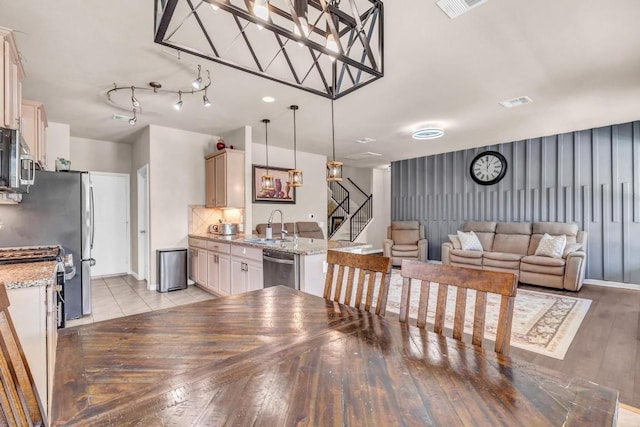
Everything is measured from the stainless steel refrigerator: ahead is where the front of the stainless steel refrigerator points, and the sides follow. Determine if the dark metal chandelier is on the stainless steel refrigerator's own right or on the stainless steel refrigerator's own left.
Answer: on the stainless steel refrigerator's own right

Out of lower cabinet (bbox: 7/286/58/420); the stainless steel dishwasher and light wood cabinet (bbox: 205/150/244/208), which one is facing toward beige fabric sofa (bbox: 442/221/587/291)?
the lower cabinet

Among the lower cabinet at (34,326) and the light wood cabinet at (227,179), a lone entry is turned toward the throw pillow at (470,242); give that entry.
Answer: the lower cabinet

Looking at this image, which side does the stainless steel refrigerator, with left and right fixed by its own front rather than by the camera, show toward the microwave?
right

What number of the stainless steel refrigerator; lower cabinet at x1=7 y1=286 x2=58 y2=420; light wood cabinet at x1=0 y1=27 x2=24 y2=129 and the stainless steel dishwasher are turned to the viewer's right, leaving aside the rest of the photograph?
3

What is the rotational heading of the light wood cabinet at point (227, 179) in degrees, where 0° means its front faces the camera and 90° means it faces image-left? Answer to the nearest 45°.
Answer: approximately 45°

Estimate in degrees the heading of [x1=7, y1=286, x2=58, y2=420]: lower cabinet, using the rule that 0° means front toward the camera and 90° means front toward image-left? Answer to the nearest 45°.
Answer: approximately 270°

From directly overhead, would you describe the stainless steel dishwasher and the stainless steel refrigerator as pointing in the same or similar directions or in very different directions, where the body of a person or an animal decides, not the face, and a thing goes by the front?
very different directions

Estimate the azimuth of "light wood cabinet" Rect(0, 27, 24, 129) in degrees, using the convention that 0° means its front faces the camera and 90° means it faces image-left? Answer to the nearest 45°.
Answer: approximately 270°

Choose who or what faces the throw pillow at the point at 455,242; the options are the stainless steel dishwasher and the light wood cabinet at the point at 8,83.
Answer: the light wood cabinet

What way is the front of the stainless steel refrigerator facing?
to the viewer's right
